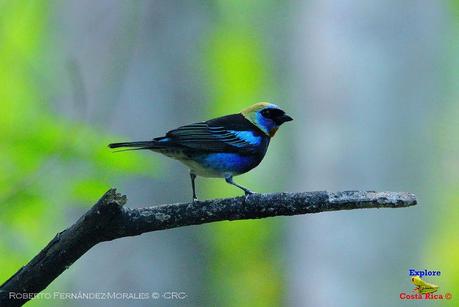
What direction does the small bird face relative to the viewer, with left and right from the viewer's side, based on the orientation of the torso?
facing to the right of the viewer
